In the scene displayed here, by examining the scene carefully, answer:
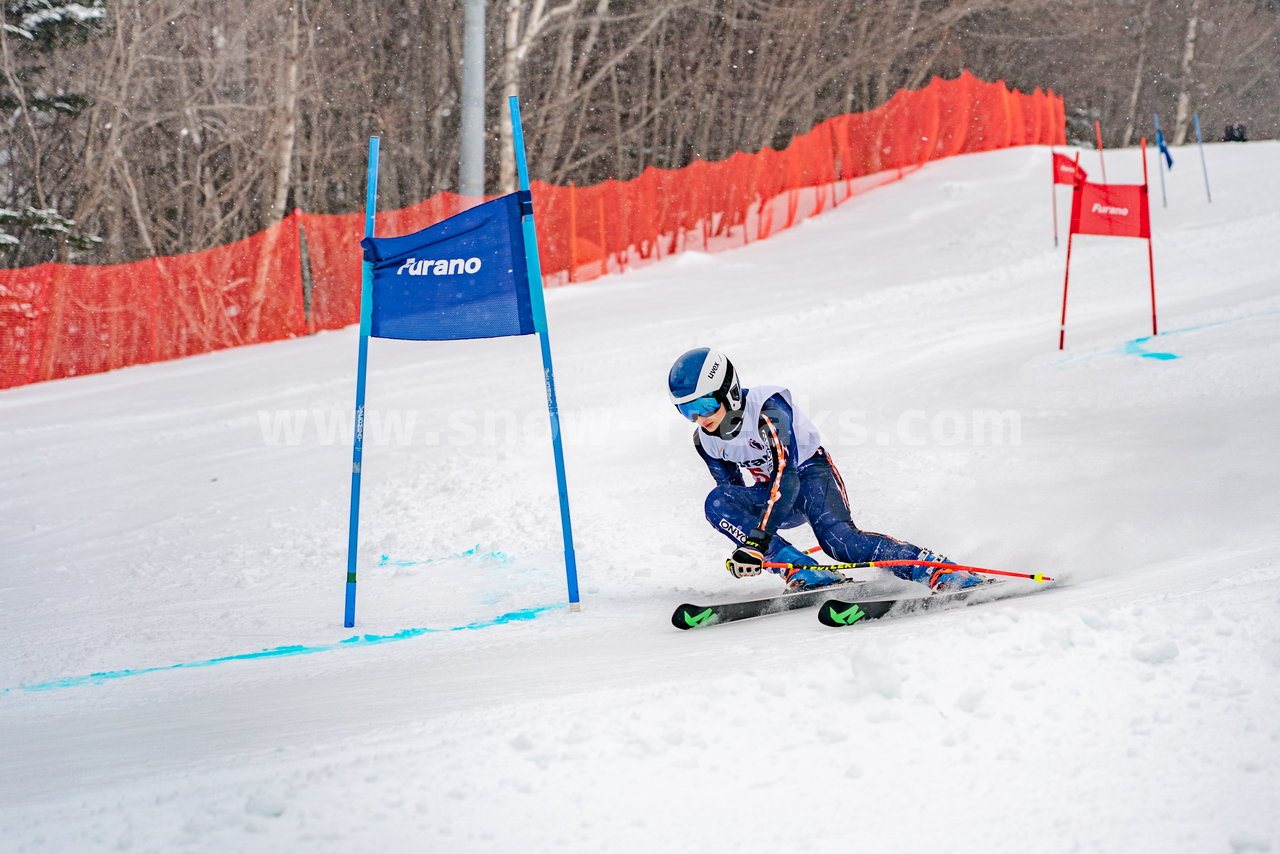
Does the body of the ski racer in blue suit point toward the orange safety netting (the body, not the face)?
no

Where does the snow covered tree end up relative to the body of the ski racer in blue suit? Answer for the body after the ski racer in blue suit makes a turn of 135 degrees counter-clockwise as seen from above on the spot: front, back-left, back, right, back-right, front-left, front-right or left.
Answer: back-left

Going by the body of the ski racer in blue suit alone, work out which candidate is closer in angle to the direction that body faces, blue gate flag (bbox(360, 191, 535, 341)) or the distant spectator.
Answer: the blue gate flag

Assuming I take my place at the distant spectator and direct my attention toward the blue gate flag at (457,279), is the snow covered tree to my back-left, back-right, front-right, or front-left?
front-right

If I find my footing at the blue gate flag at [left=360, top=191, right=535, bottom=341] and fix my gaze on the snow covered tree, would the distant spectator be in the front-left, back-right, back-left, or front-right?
front-right

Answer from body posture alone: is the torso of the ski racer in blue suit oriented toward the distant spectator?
no

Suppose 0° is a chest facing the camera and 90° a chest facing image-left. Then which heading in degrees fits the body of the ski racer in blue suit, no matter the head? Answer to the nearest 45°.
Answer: approximately 45°

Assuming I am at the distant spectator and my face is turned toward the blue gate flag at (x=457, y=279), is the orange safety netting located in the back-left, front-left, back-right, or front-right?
front-right

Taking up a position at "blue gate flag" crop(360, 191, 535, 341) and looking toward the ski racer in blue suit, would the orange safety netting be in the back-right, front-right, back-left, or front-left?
back-left
